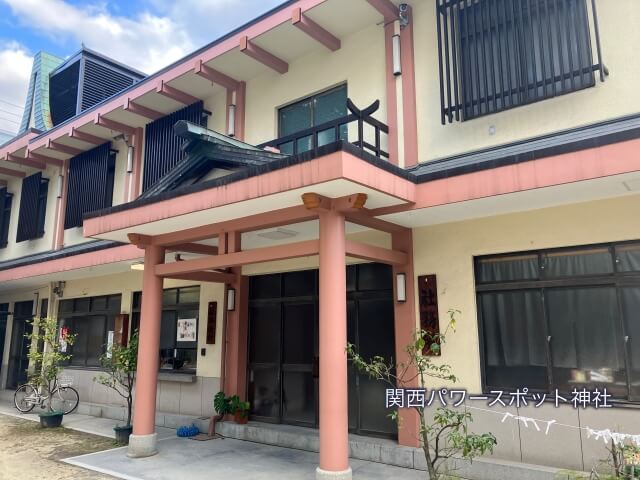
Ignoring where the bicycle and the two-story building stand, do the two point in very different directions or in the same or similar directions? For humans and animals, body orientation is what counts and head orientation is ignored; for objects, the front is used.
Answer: very different directions

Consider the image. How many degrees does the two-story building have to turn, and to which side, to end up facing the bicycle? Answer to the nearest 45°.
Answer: approximately 90° to its right

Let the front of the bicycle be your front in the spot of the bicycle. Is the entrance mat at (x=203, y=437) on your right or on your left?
on your right

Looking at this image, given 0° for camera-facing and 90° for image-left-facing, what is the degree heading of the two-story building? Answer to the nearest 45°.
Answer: approximately 45°
